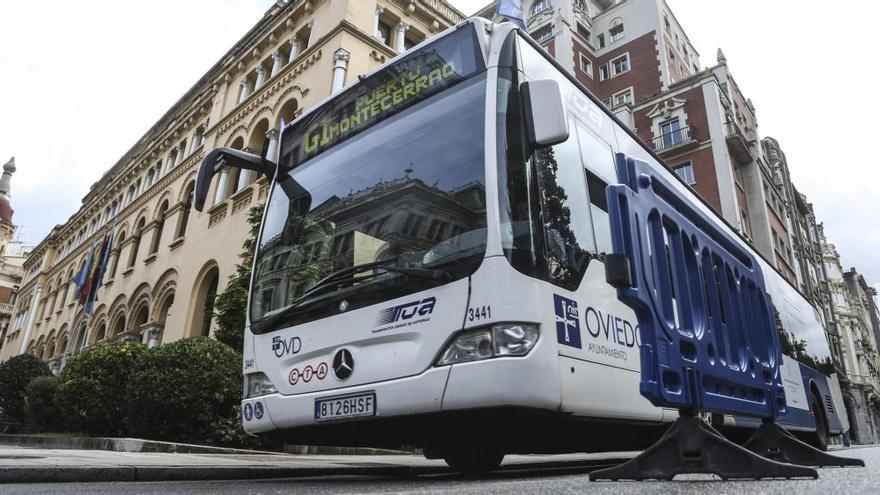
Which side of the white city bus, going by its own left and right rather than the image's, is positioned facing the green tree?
right

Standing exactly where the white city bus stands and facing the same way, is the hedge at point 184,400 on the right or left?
on its right

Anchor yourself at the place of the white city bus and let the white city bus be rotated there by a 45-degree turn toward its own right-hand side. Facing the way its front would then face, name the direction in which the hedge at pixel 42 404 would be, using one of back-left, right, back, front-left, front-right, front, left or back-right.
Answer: front-right

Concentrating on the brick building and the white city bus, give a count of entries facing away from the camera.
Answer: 0

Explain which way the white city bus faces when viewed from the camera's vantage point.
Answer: facing the viewer and to the left of the viewer

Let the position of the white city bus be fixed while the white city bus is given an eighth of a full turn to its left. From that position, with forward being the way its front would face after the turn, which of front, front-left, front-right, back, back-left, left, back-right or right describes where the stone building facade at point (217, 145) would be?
back-right

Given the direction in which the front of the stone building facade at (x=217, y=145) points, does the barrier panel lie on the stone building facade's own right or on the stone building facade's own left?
on the stone building facade's own left
